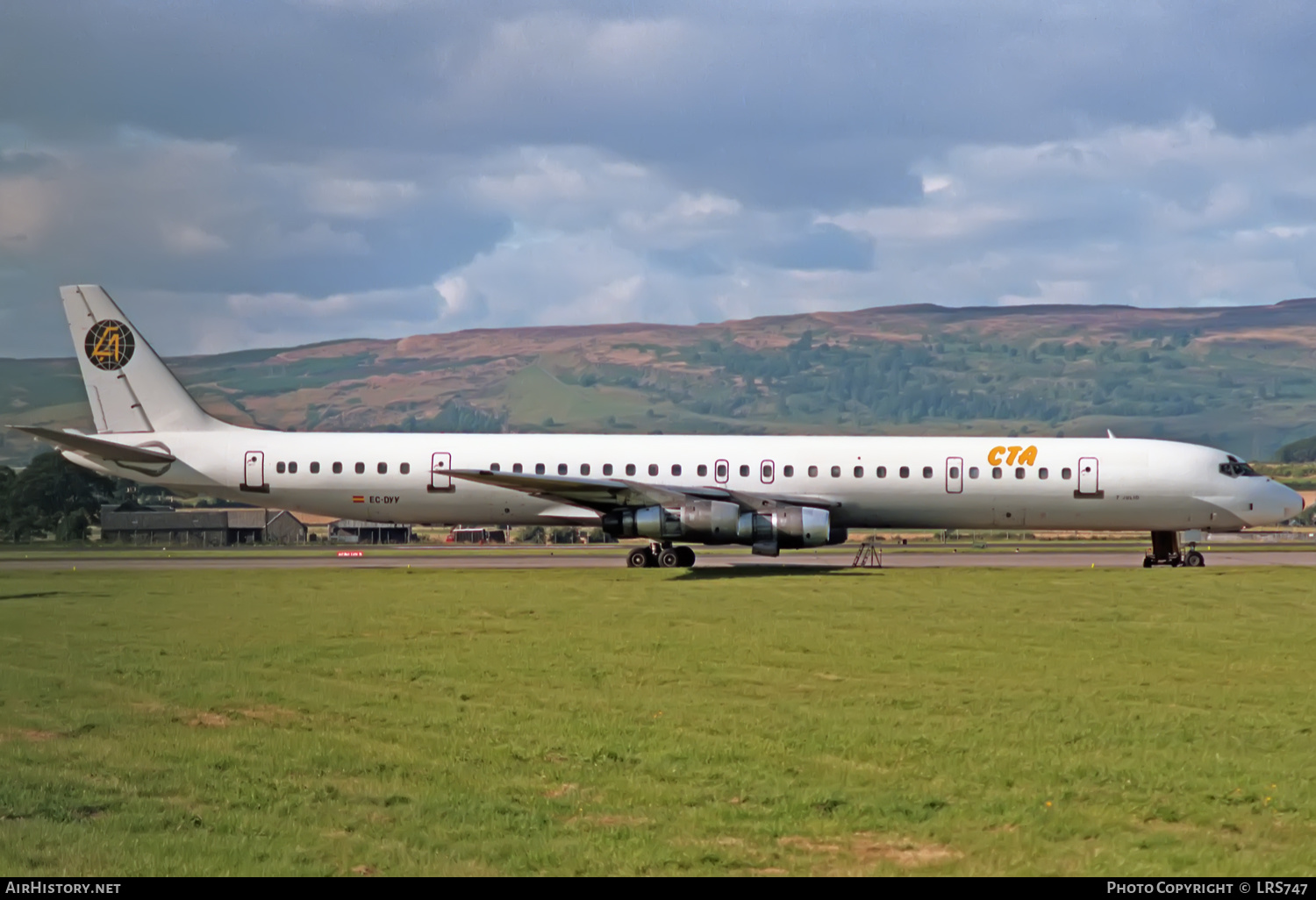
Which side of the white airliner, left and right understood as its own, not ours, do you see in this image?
right
